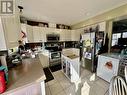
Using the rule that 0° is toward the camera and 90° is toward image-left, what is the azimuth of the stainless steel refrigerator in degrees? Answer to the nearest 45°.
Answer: approximately 45°

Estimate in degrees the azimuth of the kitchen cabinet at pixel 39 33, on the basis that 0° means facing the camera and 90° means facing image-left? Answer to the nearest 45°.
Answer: approximately 315°
